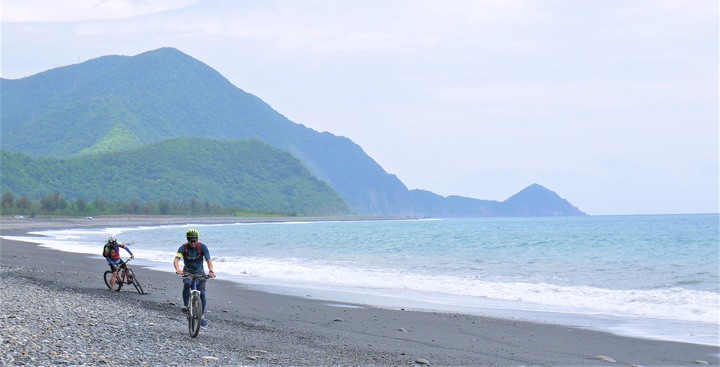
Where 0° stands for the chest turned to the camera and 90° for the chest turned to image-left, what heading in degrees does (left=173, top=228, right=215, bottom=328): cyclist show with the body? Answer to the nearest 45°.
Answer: approximately 0°

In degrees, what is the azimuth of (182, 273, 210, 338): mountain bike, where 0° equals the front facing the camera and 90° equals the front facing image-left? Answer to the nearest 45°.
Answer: approximately 0°
